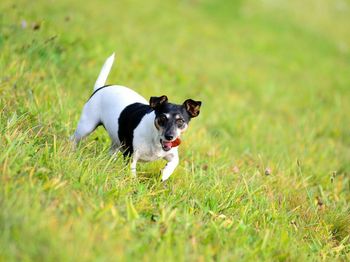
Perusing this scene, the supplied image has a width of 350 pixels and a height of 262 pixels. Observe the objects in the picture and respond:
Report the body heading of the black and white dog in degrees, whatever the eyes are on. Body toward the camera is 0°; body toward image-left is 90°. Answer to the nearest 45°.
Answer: approximately 315°
